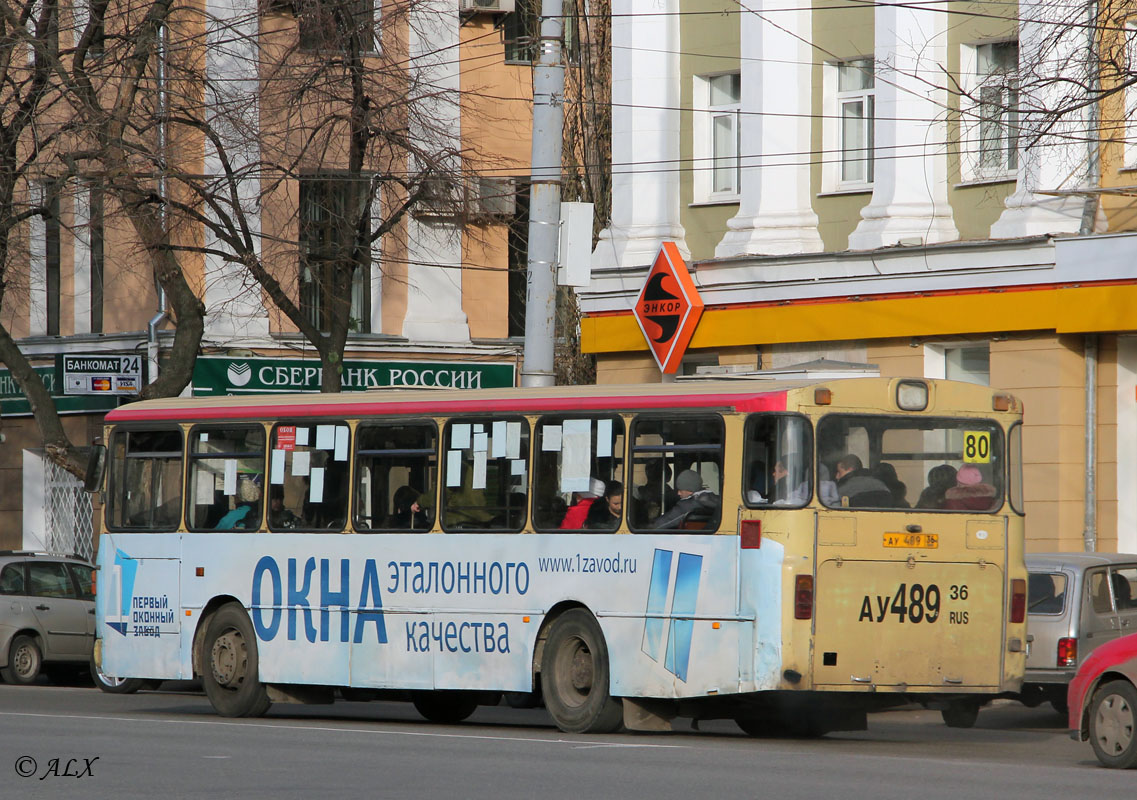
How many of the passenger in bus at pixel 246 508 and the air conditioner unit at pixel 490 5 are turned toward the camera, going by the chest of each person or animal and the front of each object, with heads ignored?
1

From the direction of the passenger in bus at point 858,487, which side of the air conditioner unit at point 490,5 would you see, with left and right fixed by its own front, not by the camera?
front

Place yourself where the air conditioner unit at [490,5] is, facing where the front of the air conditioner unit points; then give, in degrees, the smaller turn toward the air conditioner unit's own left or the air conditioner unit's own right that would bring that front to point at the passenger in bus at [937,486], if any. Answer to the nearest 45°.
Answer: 0° — it already faces them

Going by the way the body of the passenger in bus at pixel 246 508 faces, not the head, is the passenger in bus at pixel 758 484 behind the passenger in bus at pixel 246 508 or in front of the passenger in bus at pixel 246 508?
behind

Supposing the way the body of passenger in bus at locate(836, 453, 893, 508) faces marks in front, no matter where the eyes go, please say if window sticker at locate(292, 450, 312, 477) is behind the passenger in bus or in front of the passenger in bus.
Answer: in front

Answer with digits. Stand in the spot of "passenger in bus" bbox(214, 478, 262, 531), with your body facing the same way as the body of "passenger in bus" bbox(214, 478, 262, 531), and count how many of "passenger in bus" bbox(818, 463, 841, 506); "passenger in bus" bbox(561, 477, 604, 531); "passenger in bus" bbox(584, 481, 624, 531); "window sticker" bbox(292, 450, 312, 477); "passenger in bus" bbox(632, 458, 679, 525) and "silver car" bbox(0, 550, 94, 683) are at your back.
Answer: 5

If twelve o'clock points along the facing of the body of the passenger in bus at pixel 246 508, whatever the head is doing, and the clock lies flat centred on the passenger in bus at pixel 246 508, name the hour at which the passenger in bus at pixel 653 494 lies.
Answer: the passenger in bus at pixel 653 494 is roughly at 6 o'clock from the passenger in bus at pixel 246 508.

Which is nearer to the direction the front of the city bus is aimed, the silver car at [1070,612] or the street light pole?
the street light pole

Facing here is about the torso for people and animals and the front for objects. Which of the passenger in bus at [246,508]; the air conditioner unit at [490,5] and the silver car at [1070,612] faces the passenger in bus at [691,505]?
the air conditioner unit

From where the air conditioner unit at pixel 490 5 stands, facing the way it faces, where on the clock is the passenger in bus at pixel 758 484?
The passenger in bus is roughly at 12 o'clock from the air conditioner unit.

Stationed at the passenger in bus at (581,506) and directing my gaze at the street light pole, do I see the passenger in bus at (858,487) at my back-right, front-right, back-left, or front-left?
back-right

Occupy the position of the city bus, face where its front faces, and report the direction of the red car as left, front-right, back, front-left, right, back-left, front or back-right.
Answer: back

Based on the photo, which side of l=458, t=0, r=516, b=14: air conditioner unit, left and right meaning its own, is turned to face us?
front

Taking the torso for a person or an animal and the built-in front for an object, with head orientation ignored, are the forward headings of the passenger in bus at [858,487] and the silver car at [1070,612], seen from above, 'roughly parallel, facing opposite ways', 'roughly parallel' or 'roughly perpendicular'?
roughly perpendicular

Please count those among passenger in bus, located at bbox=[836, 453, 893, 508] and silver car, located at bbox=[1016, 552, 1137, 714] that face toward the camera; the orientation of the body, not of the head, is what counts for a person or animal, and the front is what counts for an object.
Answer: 0

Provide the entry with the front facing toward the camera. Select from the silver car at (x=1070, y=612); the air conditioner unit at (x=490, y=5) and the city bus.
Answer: the air conditioner unit

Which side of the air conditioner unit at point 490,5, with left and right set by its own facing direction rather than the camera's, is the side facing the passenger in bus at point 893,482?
front

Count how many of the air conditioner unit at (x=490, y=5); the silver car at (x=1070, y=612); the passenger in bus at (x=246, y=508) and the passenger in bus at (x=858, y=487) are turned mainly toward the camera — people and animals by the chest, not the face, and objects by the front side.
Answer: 1
